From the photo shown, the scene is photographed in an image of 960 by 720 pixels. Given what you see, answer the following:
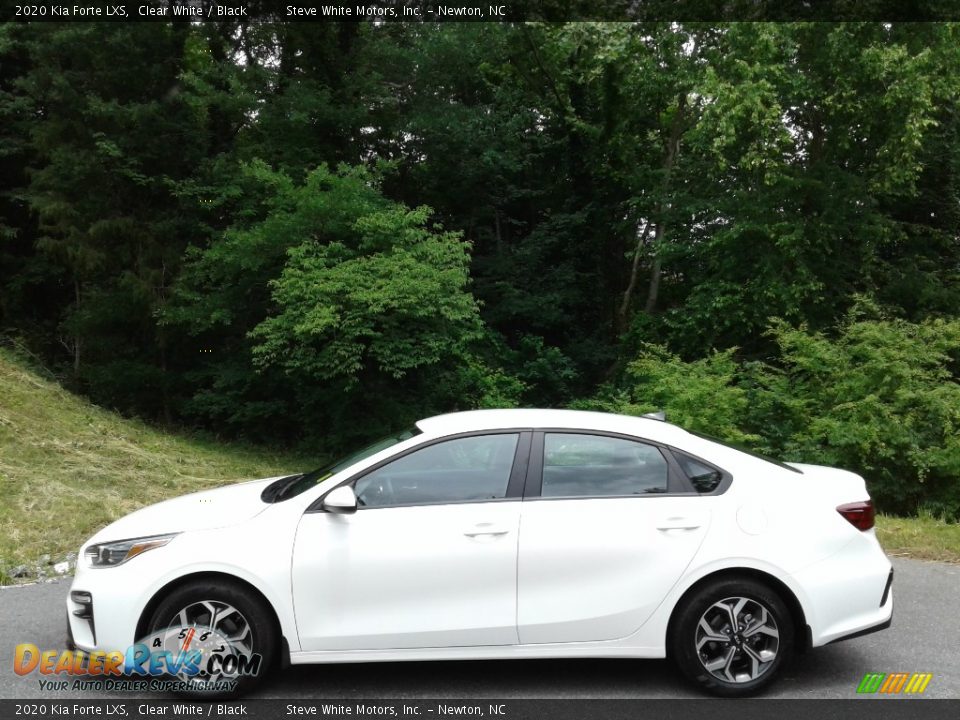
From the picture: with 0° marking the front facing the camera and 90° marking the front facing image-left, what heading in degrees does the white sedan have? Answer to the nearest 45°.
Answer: approximately 90°
